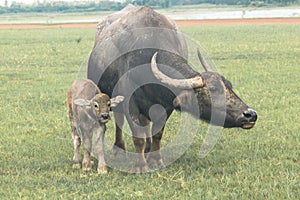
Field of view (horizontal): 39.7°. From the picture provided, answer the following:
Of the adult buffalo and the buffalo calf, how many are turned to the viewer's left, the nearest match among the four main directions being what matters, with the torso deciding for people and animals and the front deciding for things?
0

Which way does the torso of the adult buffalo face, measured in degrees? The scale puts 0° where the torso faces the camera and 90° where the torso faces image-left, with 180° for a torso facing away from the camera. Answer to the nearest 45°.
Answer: approximately 315°

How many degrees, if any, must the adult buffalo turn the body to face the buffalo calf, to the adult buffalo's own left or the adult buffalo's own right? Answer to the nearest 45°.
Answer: approximately 135° to the adult buffalo's own right

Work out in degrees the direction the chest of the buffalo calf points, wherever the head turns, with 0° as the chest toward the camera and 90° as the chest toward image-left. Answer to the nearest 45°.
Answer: approximately 315°
